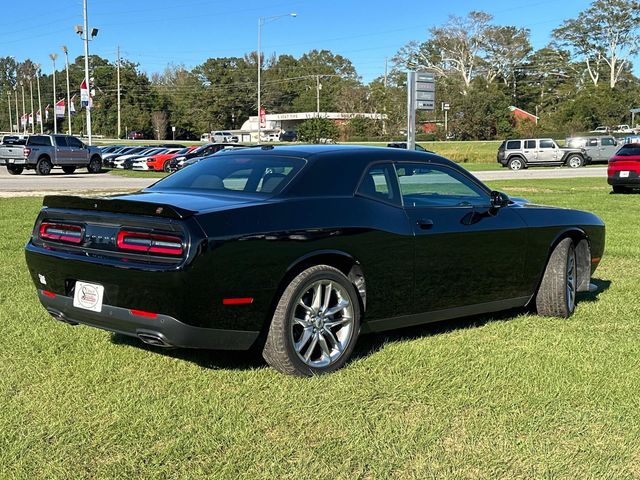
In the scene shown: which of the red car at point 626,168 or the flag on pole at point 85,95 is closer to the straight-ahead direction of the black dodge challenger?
the red car

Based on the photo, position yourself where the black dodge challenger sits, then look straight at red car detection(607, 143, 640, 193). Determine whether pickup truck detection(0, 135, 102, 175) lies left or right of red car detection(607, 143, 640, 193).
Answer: left

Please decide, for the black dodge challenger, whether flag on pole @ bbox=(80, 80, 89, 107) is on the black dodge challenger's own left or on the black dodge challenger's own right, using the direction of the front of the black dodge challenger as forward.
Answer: on the black dodge challenger's own left

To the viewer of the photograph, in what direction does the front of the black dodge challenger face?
facing away from the viewer and to the right of the viewer

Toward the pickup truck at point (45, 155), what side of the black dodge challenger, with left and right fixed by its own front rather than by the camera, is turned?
left

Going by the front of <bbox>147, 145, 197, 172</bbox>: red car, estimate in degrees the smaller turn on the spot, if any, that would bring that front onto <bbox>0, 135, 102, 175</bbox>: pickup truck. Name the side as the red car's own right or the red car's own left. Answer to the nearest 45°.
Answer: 0° — it already faces it

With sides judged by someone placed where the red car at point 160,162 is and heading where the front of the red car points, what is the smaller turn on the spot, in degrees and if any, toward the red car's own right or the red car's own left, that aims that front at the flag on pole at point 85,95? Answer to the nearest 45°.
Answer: approximately 90° to the red car's own right

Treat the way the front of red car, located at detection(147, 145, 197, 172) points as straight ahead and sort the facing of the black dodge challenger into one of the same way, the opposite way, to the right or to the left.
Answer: the opposite way

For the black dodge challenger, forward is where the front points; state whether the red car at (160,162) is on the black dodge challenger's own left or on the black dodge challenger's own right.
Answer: on the black dodge challenger's own left
